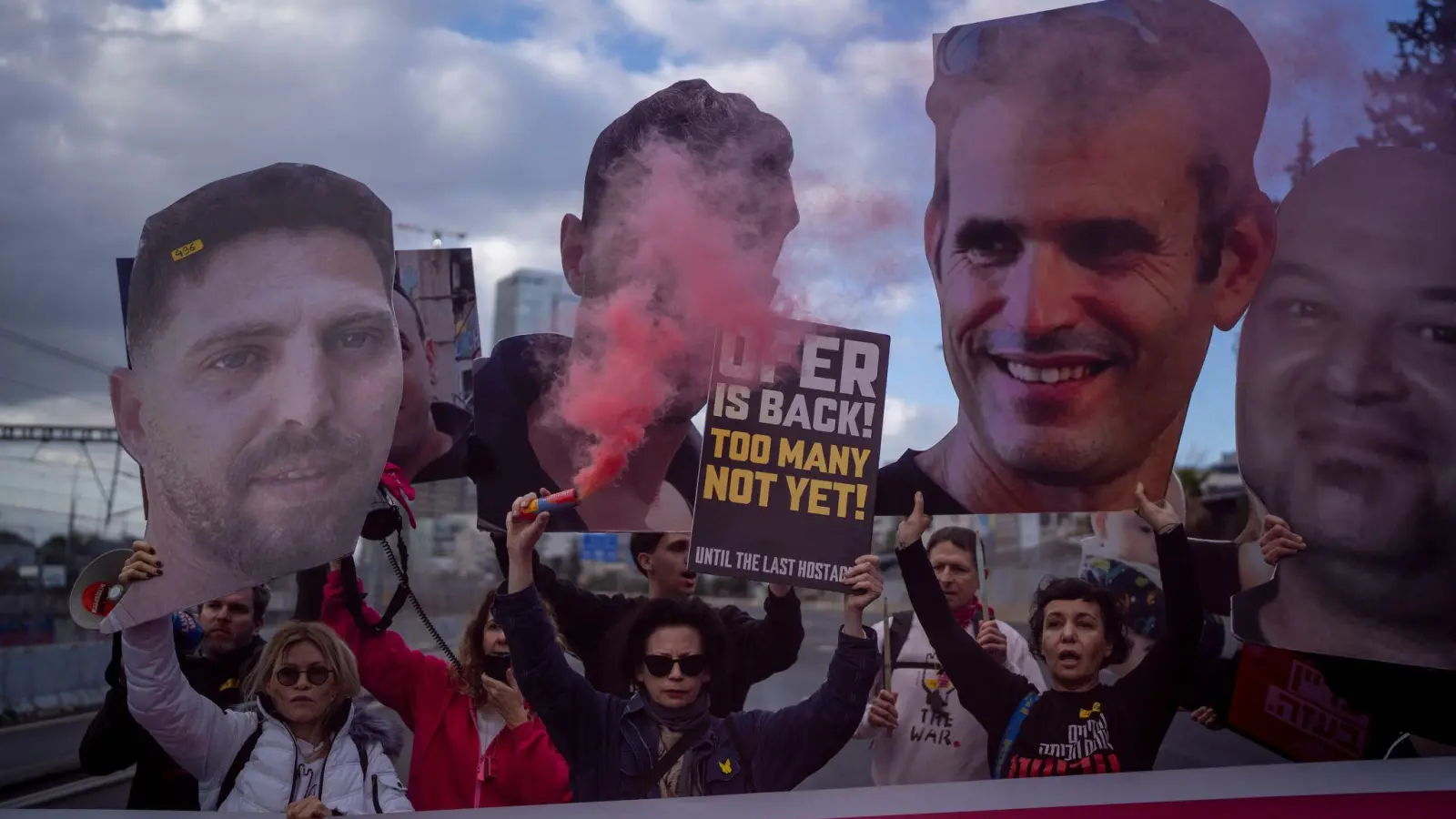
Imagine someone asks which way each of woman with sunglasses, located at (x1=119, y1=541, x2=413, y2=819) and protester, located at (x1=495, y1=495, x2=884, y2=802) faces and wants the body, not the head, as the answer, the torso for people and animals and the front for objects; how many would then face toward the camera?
2

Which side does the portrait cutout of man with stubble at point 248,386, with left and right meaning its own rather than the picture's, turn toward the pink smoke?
left

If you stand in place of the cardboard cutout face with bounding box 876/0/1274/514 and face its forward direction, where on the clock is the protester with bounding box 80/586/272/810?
The protester is roughly at 2 o'clock from the cardboard cutout face.

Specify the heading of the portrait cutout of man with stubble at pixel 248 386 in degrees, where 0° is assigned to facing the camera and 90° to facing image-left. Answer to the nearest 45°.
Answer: approximately 0°

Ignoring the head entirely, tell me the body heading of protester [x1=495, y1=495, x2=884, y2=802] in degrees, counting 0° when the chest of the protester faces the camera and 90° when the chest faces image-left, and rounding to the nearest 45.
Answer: approximately 0°

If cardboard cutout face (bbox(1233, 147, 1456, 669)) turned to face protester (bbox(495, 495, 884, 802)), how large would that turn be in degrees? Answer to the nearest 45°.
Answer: approximately 45° to its right

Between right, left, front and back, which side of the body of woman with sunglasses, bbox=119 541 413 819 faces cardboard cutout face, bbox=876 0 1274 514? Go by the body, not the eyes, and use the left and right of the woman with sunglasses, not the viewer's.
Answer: left
